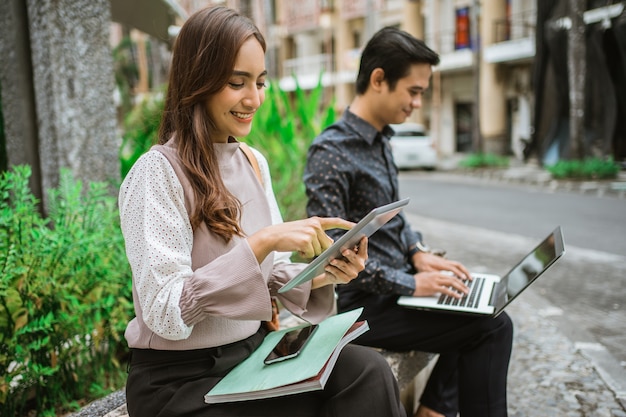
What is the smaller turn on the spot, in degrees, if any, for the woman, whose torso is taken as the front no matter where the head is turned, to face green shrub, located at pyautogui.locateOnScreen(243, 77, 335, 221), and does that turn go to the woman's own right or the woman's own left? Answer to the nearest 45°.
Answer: approximately 135° to the woman's own left

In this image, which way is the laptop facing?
to the viewer's left

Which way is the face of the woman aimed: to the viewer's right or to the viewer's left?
to the viewer's right

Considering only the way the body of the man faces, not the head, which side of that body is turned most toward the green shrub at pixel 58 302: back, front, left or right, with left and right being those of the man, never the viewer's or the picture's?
back

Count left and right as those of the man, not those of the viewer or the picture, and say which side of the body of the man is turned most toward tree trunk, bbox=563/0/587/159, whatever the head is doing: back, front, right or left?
left

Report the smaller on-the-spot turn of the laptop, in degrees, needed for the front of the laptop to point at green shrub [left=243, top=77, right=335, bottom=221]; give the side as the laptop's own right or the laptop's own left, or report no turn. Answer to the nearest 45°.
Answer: approximately 45° to the laptop's own right

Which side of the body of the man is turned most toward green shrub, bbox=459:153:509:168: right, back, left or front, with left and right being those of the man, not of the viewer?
left

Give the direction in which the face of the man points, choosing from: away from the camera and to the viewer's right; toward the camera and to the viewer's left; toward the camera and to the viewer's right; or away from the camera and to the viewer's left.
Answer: toward the camera and to the viewer's right

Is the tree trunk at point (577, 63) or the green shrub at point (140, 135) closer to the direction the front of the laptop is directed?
the green shrub

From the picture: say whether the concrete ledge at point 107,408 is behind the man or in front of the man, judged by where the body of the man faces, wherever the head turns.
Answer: behind

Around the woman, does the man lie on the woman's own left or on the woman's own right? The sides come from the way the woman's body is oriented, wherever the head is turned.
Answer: on the woman's own left

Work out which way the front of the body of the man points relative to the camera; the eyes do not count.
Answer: to the viewer's right

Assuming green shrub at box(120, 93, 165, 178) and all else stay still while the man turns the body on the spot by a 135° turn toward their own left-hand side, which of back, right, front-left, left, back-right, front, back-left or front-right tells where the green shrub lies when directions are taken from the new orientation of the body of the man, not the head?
front
